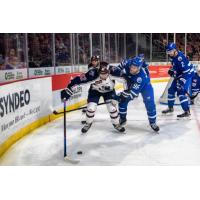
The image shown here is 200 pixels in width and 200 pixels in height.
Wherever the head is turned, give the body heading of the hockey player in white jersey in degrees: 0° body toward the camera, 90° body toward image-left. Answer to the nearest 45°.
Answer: approximately 0°

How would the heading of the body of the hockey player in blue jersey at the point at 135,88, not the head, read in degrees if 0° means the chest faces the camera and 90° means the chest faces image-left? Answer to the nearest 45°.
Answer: approximately 45°

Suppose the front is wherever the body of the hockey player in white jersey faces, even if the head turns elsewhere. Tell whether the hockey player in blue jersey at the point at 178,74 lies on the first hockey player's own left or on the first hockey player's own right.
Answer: on the first hockey player's own left

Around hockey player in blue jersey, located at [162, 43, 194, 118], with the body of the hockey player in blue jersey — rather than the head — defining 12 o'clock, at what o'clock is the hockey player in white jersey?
The hockey player in white jersey is roughly at 12 o'clock from the hockey player in blue jersey.
